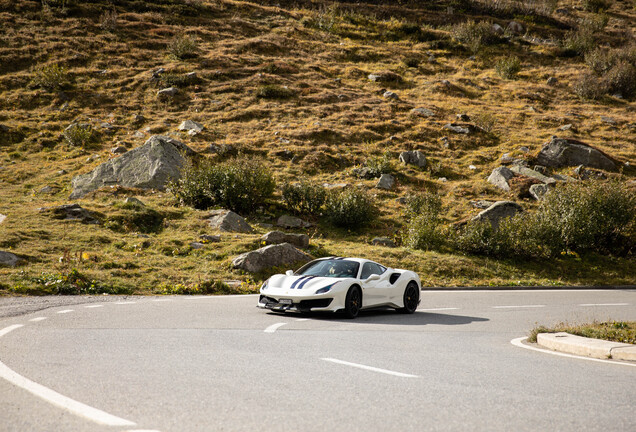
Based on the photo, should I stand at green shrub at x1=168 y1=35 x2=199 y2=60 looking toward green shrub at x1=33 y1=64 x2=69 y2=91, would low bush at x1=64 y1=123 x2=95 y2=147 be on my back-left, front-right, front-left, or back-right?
front-left

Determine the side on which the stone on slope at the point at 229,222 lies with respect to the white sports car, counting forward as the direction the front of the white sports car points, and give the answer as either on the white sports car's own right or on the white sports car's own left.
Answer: on the white sports car's own right

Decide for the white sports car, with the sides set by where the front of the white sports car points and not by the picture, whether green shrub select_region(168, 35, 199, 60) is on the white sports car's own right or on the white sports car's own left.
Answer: on the white sports car's own right

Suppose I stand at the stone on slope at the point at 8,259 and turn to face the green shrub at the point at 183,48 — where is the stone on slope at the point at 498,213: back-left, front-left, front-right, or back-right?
front-right

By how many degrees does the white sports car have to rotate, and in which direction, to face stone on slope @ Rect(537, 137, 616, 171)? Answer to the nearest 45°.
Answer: approximately 180°

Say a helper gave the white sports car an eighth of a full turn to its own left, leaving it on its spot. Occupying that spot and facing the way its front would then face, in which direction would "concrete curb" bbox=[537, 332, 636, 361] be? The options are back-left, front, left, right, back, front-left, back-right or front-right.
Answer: front-left

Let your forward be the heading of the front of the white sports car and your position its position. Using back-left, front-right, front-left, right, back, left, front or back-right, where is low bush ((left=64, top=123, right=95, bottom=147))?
right

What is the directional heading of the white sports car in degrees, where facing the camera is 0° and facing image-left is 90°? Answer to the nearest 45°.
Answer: approximately 45°

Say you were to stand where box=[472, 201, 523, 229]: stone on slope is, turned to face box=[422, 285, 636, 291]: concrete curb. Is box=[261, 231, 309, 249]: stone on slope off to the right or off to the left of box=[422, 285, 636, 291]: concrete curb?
right

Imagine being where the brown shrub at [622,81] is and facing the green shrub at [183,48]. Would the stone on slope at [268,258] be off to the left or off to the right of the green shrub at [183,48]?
left

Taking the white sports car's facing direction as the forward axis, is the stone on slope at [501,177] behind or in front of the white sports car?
behind

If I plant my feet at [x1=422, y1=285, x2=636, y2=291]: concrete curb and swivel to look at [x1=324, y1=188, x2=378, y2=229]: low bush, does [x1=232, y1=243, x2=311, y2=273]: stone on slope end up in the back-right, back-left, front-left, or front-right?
front-left

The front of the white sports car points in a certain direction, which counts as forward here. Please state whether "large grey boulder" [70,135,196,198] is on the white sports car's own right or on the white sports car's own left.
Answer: on the white sports car's own right

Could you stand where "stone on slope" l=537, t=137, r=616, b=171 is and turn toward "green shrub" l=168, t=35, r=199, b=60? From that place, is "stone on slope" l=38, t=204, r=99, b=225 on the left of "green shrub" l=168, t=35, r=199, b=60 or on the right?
left

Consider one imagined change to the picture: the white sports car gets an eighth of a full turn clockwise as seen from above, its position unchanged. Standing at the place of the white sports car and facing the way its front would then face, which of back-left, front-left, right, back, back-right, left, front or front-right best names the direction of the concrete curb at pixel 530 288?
back-right

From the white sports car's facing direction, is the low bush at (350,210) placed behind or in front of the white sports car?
behind

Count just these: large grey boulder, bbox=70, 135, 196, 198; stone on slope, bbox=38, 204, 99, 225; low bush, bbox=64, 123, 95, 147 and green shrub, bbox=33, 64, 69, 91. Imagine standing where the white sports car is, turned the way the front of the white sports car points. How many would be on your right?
4
